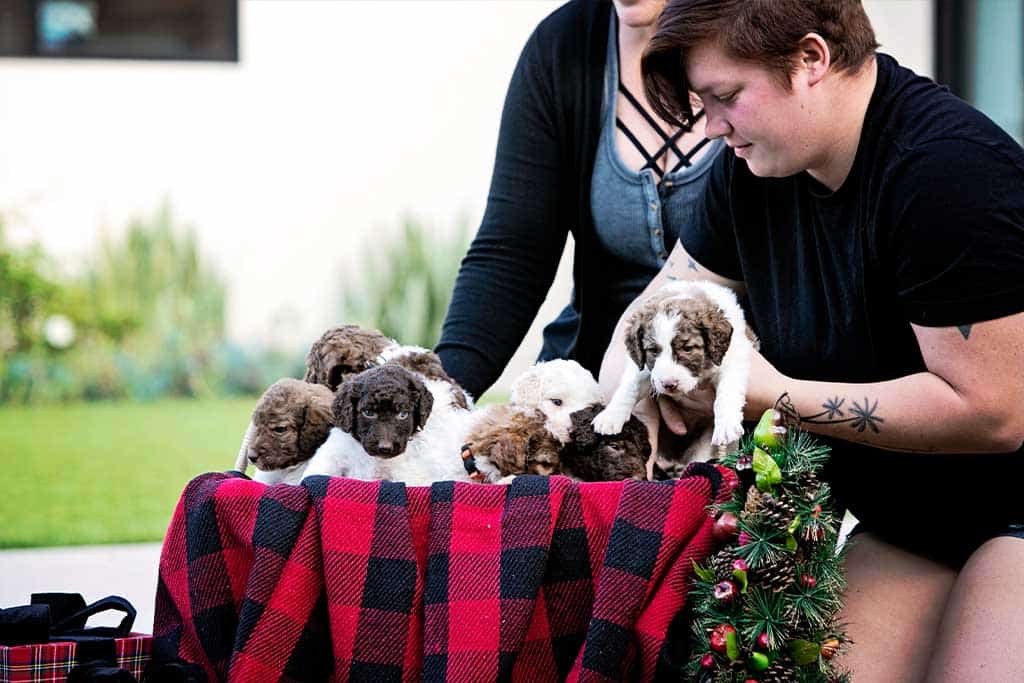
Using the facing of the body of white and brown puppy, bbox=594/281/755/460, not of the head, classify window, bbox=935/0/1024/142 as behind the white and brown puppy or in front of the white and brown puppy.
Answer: behind

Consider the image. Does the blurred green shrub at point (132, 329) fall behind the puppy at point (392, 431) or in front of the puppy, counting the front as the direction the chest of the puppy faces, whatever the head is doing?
behind

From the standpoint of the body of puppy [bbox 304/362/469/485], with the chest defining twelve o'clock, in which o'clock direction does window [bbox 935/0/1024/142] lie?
The window is roughly at 7 o'clock from the puppy.

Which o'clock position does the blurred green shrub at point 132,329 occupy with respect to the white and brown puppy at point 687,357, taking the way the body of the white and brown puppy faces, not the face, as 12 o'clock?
The blurred green shrub is roughly at 5 o'clock from the white and brown puppy.

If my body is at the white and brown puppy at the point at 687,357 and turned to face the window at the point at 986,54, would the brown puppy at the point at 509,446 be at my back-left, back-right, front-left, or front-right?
back-left

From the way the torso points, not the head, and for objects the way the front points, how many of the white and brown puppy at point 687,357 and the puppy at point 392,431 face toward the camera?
2
